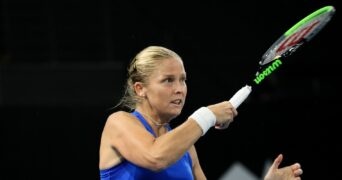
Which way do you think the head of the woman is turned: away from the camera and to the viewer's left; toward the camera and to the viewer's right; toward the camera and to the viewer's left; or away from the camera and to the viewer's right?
toward the camera and to the viewer's right

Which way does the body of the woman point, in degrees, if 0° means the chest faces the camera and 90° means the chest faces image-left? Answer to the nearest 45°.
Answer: approximately 315°
